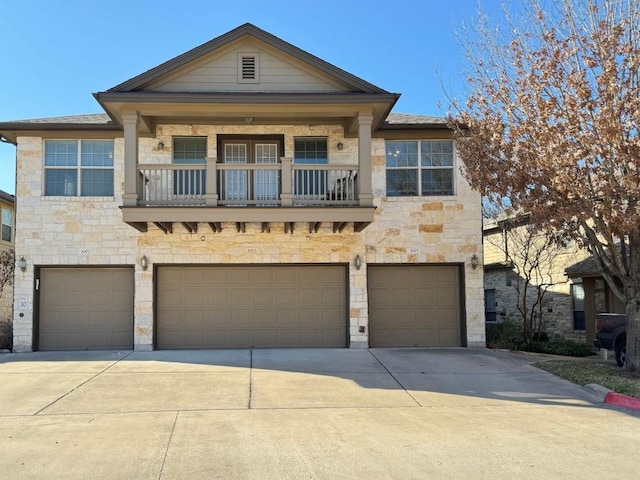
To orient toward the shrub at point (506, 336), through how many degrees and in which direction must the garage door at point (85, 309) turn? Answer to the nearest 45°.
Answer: approximately 90° to its left

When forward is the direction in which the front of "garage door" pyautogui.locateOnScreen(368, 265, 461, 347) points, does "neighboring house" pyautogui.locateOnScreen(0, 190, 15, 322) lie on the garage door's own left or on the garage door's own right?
on the garage door's own right

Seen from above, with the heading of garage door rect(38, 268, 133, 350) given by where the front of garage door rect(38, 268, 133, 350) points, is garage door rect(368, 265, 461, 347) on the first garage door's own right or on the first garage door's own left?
on the first garage door's own left

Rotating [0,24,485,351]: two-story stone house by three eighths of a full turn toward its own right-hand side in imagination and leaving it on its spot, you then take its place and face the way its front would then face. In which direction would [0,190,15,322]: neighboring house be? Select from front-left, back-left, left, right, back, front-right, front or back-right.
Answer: front

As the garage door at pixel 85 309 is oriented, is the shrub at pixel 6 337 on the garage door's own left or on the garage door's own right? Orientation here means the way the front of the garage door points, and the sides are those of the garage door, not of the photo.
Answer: on the garage door's own right

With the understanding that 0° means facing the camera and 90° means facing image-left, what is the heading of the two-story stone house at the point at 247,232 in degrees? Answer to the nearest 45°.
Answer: approximately 0°

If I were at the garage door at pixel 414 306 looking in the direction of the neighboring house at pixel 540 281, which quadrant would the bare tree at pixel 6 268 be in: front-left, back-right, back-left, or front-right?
back-left

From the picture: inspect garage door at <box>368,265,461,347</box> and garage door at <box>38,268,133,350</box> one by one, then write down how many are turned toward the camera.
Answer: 2

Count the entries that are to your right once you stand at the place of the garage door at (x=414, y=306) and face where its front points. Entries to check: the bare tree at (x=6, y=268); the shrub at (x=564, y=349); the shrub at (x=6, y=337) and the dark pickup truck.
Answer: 2

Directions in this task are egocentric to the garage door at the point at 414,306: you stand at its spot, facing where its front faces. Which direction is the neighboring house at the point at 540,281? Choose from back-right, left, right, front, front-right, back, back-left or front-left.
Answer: back-left

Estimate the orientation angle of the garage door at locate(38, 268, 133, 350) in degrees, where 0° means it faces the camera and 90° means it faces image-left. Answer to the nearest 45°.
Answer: approximately 0°

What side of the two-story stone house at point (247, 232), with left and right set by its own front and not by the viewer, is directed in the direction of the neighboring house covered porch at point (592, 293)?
left
